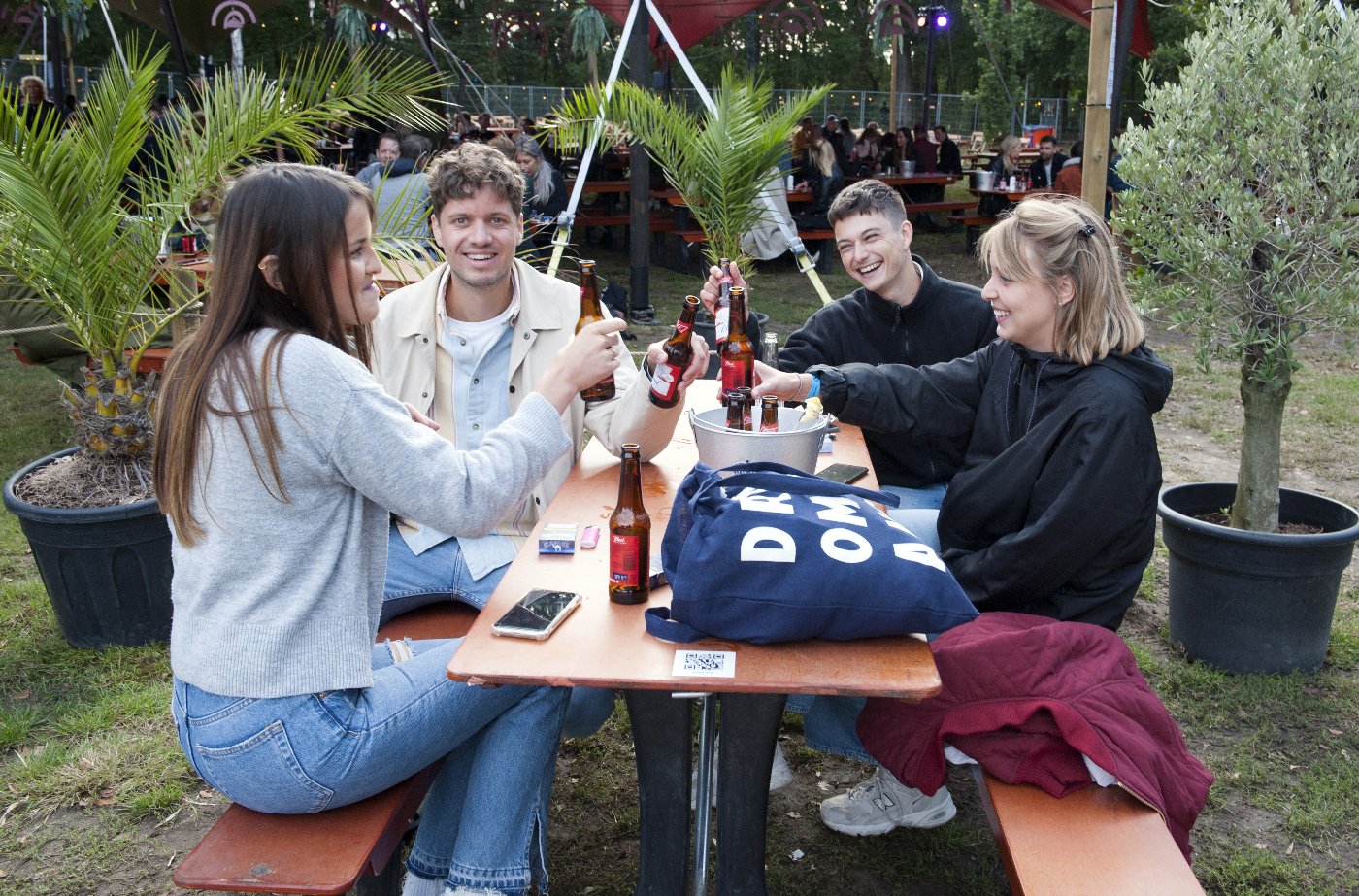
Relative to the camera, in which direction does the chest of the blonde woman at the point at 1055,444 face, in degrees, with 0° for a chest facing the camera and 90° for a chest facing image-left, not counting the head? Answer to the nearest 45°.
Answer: approximately 90°

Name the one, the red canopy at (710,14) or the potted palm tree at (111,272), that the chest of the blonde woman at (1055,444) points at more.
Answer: the potted palm tree

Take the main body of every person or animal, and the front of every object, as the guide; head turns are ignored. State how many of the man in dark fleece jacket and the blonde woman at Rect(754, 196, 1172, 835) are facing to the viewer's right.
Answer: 0

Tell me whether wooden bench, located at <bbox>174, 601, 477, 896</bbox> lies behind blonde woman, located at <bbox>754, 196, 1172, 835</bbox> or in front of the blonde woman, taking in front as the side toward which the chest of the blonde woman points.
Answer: in front

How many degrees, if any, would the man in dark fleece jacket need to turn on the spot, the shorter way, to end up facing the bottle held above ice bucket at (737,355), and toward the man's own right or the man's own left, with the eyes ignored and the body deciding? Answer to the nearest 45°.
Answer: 0° — they already face it

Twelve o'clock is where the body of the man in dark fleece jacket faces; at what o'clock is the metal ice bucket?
The metal ice bucket is roughly at 11 o'clock from the man in dark fleece jacket.

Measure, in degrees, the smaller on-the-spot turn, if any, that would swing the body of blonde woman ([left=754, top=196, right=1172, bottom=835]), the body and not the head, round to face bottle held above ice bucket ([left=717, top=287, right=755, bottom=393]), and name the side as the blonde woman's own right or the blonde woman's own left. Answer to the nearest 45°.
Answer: approximately 45° to the blonde woman's own right

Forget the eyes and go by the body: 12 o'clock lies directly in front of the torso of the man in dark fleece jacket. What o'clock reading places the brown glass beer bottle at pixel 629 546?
The brown glass beer bottle is roughly at 11 o'clock from the man in dark fleece jacket.

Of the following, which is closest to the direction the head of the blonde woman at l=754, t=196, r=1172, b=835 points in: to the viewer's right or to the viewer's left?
to the viewer's left

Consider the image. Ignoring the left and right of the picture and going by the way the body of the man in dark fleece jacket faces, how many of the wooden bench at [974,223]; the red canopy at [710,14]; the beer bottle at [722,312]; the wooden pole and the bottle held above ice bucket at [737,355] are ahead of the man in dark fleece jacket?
2

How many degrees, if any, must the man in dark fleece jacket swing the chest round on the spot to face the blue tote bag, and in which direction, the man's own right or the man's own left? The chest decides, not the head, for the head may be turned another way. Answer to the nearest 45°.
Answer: approximately 45° to the man's own left

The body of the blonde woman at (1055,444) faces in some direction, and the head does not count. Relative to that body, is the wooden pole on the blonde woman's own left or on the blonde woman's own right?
on the blonde woman's own right

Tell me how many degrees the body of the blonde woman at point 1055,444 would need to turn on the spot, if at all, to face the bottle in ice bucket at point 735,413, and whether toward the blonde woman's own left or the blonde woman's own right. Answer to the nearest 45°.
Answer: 0° — they already face it

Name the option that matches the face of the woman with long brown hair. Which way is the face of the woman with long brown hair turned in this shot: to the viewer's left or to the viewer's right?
to the viewer's right

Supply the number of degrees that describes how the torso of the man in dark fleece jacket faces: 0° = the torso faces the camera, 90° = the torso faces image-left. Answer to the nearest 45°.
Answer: approximately 45°

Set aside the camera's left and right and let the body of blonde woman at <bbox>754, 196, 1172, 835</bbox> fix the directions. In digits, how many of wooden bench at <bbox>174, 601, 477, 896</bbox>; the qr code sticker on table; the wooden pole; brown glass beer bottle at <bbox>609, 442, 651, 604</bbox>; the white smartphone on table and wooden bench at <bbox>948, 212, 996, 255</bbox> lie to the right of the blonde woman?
2

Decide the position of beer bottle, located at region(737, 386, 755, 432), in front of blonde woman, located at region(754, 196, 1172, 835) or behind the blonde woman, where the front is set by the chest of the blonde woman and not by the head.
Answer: in front

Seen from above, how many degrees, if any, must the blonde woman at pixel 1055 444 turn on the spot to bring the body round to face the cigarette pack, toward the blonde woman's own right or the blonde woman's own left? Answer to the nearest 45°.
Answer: approximately 45° to the blonde woman's own left
